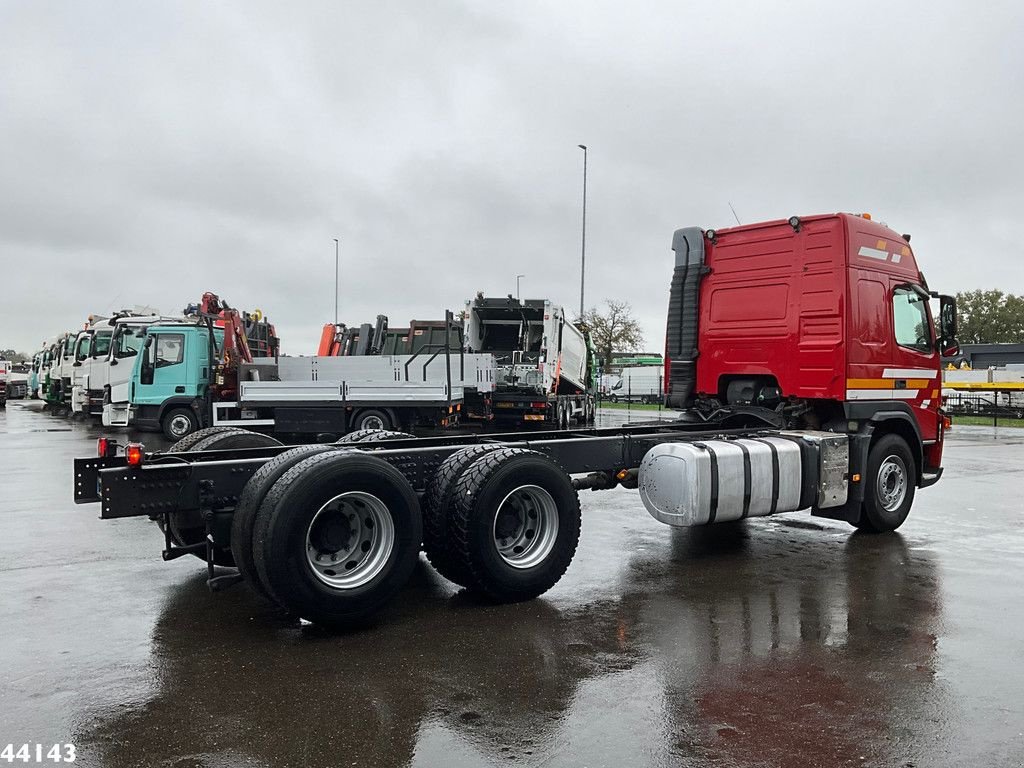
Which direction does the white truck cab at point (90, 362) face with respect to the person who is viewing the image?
facing the viewer and to the left of the viewer

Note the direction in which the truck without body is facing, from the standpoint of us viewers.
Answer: facing away from the viewer and to the right of the viewer

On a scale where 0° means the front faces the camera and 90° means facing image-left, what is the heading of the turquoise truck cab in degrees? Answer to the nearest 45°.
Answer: approximately 90°

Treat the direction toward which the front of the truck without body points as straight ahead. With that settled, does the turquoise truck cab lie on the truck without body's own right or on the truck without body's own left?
on the truck without body's own left

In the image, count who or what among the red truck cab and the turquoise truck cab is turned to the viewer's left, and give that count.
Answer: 1

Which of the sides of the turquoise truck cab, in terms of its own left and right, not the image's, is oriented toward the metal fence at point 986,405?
back

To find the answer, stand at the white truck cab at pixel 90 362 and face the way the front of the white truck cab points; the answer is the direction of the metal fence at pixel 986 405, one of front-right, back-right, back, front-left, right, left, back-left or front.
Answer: back-left

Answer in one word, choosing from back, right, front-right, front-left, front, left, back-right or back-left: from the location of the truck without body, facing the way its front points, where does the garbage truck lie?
front-left

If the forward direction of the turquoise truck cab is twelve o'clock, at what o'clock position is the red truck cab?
The red truck cab is roughly at 8 o'clock from the turquoise truck cab.

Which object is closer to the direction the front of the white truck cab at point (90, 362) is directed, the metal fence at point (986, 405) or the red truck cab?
the red truck cab

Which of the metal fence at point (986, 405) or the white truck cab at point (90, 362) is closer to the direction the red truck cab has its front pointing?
the metal fence

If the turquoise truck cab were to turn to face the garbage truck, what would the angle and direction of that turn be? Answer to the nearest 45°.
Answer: approximately 180°

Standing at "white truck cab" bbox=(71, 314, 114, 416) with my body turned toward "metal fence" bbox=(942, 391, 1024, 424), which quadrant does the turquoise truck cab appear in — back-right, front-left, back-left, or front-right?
front-right

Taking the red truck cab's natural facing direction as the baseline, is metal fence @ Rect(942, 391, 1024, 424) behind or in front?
in front

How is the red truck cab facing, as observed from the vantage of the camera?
facing away from the viewer and to the right of the viewer

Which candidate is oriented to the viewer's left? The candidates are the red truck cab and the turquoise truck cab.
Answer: the turquoise truck cab

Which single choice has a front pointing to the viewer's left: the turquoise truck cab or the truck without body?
the turquoise truck cab

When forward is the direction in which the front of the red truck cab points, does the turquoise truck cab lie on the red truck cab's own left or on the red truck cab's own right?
on the red truck cab's own left

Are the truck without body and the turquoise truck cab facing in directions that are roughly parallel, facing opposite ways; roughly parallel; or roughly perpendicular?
roughly parallel, facing opposite ways
